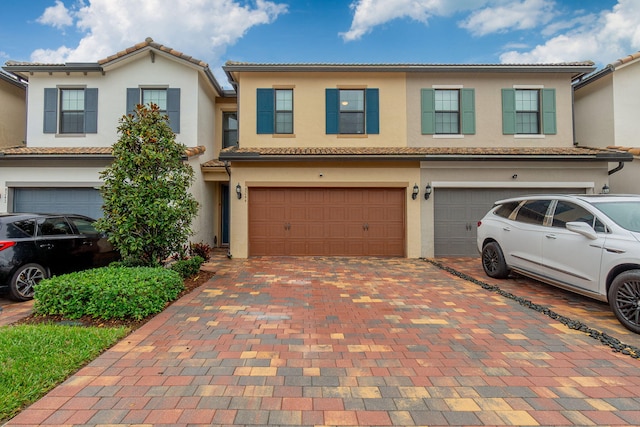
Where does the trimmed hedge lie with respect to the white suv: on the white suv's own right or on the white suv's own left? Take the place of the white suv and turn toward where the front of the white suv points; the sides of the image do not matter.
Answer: on the white suv's own right

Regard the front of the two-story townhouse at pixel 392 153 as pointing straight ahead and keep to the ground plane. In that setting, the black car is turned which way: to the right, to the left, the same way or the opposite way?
the opposite way

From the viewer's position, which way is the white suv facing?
facing the viewer and to the right of the viewer

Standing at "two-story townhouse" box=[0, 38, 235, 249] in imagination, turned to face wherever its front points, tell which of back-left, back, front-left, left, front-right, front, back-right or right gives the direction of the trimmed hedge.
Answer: front

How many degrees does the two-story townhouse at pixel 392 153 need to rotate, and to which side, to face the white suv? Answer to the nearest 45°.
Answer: approximately 45° to its left

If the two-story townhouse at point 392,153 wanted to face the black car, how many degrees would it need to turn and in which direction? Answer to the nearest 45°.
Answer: approximately 45° to its right

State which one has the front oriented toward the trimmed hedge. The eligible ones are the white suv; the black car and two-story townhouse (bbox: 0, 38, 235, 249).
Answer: the two-story townhouse

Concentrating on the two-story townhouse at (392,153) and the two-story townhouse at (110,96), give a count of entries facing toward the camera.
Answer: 2

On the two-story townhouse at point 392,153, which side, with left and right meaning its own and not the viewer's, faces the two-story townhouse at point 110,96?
right

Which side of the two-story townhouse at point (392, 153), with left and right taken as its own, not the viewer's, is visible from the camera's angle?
front

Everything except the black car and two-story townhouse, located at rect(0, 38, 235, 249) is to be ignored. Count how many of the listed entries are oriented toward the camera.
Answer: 1

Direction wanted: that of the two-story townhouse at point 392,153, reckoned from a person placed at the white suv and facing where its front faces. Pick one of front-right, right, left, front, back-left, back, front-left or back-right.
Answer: back

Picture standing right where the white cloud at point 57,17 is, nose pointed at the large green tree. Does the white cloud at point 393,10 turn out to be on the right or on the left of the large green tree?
left

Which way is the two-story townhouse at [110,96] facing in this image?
toward the camera

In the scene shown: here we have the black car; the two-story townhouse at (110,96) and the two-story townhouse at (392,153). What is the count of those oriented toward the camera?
2

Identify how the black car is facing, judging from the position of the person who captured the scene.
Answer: facing away from the viewer and to the right of the viewer
